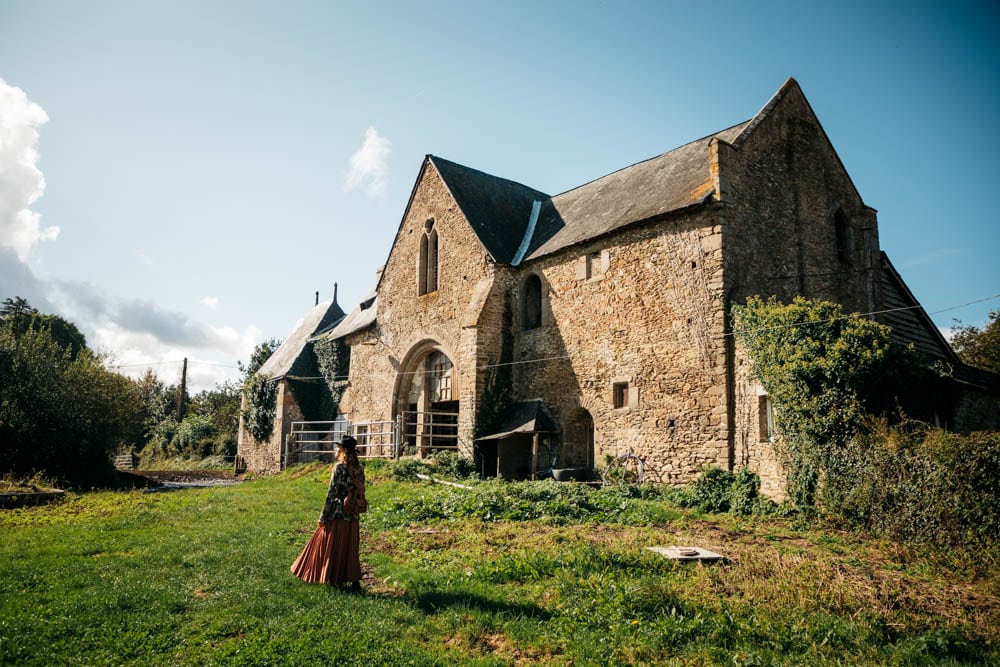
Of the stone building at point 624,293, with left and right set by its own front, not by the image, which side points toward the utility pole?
right

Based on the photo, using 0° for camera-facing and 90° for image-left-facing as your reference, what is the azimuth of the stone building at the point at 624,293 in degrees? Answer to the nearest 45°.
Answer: approximately 45°

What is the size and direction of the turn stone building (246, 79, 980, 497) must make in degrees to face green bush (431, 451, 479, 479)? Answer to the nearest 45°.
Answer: approximately 45° to its right

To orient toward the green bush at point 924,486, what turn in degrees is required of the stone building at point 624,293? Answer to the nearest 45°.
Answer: approximately 90° to its left

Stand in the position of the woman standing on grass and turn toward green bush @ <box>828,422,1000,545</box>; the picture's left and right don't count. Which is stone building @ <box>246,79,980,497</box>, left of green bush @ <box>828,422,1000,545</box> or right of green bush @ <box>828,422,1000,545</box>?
left
